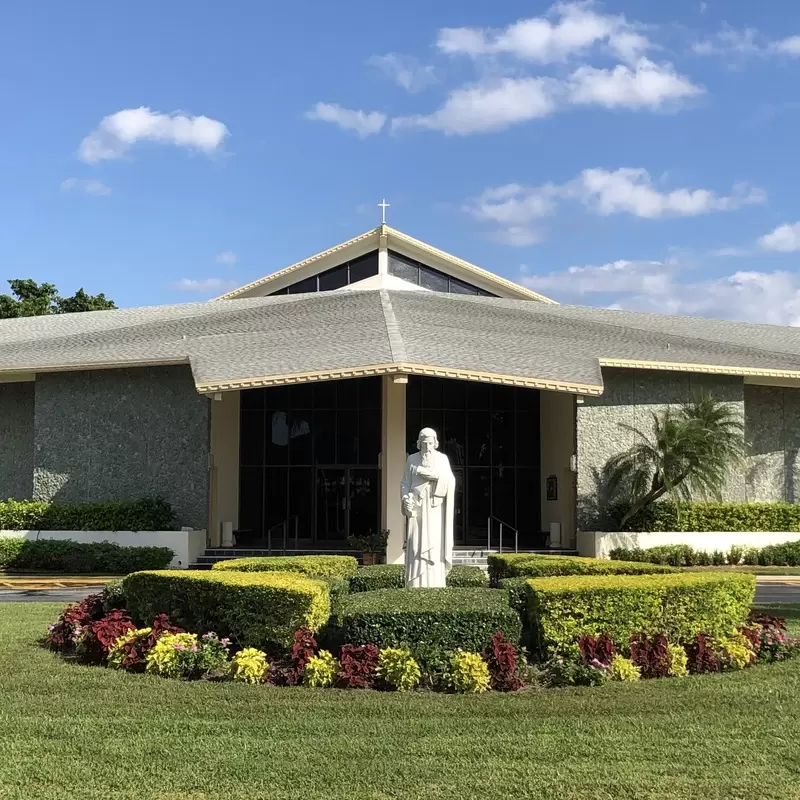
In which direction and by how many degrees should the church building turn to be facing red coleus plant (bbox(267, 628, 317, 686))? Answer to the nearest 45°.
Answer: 0° — it already faces it

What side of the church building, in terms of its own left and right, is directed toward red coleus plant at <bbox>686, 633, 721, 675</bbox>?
front

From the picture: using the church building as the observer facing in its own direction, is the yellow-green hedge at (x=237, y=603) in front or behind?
in front

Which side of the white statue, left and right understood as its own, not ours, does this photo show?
front

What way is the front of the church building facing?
toward the camera

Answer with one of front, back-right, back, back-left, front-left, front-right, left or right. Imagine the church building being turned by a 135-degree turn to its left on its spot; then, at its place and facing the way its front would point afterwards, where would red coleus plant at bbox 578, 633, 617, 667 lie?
back-right

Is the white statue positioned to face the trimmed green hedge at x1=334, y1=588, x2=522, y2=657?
yes

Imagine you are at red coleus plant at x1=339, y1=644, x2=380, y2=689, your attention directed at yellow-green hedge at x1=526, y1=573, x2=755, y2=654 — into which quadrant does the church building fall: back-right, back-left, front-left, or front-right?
front-left

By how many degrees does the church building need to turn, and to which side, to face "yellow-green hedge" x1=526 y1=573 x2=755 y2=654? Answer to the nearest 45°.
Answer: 0° — it already faces it

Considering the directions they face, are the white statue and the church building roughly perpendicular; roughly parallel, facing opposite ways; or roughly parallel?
roughly parallel

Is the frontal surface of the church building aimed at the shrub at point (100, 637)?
yes

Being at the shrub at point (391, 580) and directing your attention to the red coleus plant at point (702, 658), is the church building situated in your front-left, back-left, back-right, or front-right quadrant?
back-left

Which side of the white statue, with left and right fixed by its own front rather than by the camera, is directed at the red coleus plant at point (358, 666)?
front

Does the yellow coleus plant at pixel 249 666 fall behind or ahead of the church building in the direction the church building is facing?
ahead
